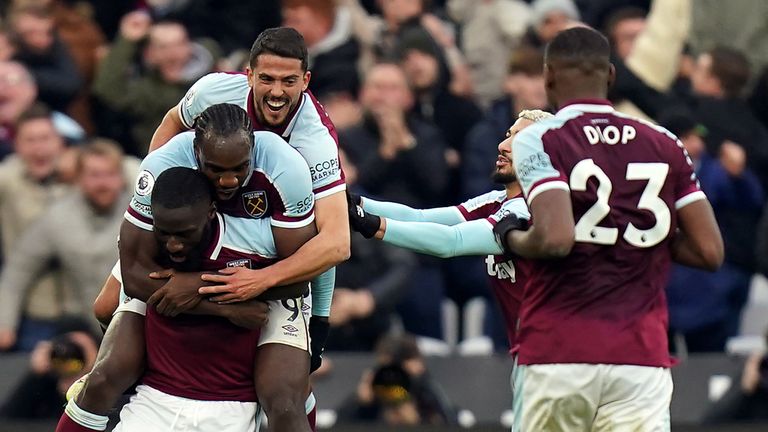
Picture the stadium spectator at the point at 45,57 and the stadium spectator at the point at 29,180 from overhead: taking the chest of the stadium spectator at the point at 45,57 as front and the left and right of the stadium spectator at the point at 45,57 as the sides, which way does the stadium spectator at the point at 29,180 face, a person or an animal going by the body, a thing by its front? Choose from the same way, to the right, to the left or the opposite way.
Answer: the same way

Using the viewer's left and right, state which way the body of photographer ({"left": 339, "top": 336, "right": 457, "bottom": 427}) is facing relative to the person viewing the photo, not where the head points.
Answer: facing the viewer

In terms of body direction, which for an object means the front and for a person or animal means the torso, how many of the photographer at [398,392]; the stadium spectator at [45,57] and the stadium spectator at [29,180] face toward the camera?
3

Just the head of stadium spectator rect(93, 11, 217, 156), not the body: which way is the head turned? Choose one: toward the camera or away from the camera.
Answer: toward the camera

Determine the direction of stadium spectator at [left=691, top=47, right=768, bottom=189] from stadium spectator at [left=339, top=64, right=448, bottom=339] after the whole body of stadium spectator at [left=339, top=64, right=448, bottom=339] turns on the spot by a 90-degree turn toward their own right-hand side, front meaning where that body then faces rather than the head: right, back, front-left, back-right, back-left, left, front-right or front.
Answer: back

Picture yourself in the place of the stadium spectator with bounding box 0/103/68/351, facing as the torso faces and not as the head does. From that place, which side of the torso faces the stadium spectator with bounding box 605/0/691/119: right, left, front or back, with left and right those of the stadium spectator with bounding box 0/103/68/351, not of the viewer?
left

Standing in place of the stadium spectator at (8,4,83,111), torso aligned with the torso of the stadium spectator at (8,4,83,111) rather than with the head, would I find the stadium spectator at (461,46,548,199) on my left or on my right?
on my left

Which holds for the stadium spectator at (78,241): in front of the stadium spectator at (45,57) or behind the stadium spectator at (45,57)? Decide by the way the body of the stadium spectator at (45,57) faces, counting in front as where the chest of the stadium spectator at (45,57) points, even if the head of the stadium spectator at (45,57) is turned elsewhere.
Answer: in front

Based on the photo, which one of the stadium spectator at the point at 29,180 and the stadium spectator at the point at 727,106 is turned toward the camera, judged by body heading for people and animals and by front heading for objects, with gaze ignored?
the stadium spectator at the point at 29,180

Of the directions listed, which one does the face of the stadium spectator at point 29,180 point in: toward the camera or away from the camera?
toward the camera

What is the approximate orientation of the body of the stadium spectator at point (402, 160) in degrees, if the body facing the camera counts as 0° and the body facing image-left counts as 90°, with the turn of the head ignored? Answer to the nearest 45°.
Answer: approximately 0°

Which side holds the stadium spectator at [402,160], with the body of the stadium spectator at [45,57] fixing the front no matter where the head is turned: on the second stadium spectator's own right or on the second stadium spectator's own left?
on the second stadium spectator's own left

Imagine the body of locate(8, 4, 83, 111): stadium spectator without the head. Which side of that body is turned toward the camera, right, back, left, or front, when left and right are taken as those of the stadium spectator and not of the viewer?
front
